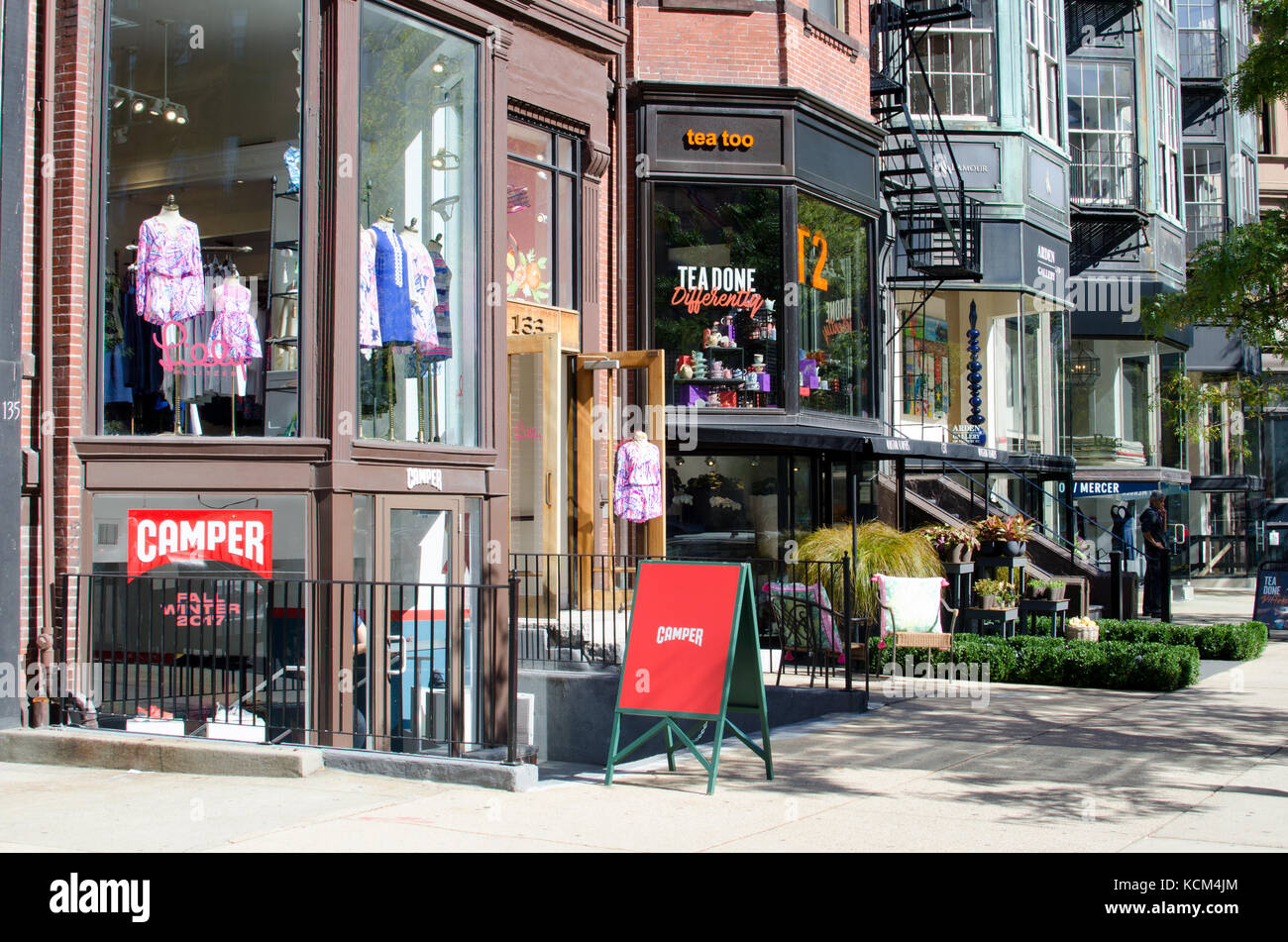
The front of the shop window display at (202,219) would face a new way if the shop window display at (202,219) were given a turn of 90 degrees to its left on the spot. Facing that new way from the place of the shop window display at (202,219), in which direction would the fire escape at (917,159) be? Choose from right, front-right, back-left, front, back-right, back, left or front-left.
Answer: front-left

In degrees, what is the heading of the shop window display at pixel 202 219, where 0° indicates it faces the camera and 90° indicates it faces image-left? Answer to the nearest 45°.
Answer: approximately 0°

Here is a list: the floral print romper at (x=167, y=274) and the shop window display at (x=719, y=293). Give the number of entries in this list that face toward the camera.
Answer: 2

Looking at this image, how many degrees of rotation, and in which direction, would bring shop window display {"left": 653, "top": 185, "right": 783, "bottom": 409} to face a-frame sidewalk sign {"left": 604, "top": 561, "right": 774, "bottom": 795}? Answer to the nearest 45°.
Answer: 0° — it already faces it

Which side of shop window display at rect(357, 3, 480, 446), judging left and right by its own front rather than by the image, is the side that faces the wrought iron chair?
left
